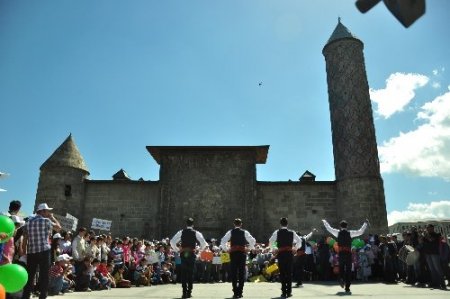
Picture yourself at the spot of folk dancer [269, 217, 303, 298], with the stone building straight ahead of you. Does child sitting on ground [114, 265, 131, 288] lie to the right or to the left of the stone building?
left

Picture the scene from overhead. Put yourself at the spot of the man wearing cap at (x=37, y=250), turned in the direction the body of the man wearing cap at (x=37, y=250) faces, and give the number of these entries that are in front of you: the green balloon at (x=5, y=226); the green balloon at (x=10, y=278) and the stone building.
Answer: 1

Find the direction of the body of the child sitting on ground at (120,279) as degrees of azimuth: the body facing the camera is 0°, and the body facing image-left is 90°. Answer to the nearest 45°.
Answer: approximately 315°

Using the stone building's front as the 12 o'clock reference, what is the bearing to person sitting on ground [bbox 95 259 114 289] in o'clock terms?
The person sitting on ground is roughly at 1 o'clock from the stone building.

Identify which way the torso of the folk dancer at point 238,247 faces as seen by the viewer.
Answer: away from the camera

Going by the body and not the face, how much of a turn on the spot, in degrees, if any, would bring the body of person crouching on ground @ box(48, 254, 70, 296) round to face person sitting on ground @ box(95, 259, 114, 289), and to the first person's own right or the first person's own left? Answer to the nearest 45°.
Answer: approximately 45° to the first person's own left

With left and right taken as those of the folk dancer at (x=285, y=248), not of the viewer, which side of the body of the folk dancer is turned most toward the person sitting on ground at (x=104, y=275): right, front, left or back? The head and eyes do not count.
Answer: left

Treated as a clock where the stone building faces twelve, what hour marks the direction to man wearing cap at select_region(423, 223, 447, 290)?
The man wearing cap is roughly at 11 o'clock from the stone building.

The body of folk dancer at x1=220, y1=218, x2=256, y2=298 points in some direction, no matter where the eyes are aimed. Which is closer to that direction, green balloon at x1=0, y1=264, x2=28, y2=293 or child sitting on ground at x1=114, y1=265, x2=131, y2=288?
the child sitting on ground

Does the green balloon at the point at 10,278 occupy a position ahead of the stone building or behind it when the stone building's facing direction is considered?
ahead

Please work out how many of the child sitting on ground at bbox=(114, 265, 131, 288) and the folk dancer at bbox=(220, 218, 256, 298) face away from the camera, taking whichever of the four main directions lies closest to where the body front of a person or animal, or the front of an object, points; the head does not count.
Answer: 1

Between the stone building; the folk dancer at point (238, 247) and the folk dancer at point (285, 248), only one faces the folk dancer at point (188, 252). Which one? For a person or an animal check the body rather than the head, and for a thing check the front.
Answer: the stone building

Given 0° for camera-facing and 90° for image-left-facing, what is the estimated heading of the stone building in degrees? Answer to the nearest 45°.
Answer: approximately 0°
